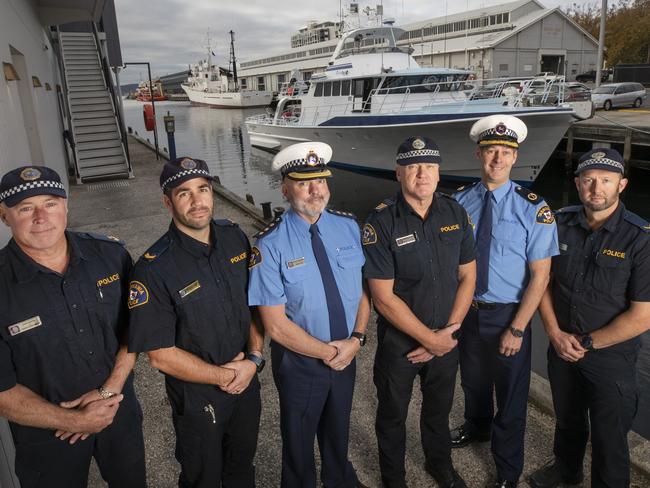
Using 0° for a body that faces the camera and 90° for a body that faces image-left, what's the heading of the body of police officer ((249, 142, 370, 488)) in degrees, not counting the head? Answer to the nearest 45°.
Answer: approximately 315°

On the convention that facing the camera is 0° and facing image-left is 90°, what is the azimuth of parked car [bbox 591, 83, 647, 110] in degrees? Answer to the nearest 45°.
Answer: approximately 45°

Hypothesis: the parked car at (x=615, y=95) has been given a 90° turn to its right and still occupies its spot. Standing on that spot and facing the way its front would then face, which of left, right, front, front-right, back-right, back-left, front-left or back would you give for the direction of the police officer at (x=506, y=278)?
back-left

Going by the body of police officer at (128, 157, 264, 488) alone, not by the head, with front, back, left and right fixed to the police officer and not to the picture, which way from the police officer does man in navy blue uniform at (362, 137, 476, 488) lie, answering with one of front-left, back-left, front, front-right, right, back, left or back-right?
front-left

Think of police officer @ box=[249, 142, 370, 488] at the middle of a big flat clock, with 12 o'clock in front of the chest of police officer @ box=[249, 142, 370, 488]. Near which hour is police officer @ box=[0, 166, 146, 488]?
police officer @ box=[0, 166, 146, 488] is roughly at 2 o'clock from police officer @ box=[249, 142, 370, 488].

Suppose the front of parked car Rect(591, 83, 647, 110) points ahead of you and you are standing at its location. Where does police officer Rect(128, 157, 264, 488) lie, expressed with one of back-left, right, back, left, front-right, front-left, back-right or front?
front-left

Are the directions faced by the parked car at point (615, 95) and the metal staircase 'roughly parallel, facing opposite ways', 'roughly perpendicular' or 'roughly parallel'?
roughly perpendicular
